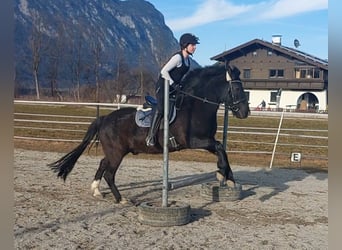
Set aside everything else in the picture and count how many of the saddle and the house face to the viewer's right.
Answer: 1

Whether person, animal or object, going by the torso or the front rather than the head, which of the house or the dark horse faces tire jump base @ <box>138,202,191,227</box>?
the house

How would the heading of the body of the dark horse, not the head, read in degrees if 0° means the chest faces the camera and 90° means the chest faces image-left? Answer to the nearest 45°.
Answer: approximately 270°

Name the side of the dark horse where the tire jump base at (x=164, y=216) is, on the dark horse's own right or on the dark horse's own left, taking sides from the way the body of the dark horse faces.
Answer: on the dark horse's own right

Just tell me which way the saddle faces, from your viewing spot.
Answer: facing to the right of the viewer

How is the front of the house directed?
toward the camera

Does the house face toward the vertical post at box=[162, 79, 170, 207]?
yes

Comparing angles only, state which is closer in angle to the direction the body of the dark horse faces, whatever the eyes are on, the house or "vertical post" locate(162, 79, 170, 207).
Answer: the house

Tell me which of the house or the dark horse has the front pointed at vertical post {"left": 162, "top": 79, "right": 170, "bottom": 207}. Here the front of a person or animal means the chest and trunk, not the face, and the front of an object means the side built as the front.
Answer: the house

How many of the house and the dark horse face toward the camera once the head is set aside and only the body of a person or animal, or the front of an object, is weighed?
1

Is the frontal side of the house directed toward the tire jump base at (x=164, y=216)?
yes

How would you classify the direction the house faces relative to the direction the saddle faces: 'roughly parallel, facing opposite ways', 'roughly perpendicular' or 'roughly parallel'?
roughly perpendicular

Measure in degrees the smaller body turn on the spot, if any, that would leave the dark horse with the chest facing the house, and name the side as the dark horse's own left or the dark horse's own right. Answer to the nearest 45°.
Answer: approximately 90° to the dark horse's own left

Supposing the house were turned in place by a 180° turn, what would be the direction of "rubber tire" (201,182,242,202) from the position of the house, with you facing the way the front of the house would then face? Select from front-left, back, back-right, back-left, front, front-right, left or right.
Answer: back

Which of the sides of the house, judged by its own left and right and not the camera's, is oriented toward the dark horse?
front
